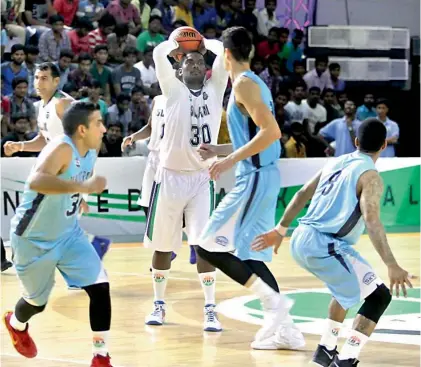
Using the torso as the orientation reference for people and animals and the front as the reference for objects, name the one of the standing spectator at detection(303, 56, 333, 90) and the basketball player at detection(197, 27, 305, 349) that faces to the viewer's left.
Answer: the basketball player

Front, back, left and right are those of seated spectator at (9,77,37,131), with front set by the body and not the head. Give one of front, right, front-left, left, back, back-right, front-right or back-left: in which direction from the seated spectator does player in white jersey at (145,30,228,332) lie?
front

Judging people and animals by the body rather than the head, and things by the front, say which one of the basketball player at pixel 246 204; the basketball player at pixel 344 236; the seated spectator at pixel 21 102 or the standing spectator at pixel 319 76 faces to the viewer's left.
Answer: the basketball player at pixel 246 204

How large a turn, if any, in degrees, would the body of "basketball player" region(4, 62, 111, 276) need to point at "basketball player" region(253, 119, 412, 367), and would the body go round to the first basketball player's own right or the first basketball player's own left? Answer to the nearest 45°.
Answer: approximately 90° to the first basketball player's own left

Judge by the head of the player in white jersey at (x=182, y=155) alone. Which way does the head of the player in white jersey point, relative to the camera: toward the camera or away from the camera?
toward the camera

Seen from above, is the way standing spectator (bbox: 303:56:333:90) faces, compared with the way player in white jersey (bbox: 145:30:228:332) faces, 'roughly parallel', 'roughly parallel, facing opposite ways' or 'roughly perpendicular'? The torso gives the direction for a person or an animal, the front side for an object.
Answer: roughly parallel

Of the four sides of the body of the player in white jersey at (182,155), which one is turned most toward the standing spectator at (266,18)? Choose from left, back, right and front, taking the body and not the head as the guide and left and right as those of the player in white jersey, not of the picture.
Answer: back

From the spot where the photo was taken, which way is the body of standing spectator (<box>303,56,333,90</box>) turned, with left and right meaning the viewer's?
facing the viewer

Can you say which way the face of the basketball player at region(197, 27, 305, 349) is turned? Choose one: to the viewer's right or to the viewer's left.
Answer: to the viewer's left

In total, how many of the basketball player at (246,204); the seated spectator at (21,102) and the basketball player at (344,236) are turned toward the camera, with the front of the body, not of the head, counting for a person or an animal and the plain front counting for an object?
1

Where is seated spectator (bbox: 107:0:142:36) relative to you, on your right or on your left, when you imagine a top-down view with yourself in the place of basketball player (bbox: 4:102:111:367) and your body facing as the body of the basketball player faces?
on your left

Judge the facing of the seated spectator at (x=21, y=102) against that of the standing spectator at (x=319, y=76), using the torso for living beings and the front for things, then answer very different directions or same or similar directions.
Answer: same or similar directions

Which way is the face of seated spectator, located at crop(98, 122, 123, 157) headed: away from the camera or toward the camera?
toward the camera

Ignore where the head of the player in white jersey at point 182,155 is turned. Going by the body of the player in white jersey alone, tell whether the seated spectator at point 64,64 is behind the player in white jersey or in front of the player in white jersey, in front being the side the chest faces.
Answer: behind
